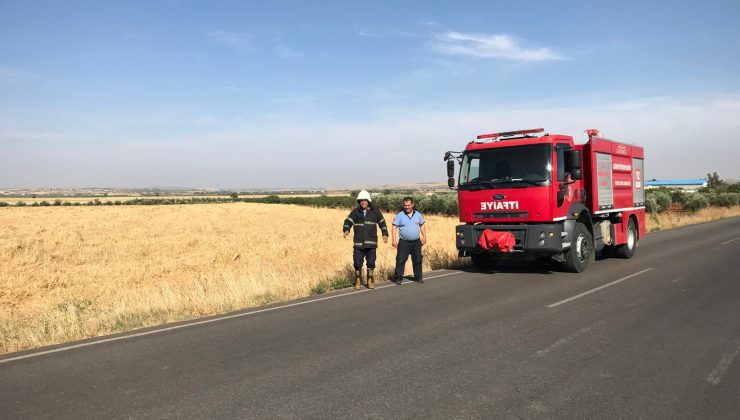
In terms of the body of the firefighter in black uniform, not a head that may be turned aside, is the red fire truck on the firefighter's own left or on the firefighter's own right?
on the firefighter's own left

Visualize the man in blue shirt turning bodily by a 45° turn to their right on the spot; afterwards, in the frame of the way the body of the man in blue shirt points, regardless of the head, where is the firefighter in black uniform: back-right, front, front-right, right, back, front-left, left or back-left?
front

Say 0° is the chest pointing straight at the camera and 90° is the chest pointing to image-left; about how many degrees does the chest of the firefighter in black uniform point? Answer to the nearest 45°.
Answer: approximately 0°

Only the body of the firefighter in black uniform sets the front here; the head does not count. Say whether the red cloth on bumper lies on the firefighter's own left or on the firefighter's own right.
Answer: on the firefighter's own left

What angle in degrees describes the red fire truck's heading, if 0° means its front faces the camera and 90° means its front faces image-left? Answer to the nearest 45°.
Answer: approximately 45°

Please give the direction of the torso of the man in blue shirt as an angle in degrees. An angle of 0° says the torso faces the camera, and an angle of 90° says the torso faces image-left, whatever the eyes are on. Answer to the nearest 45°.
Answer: approximately 0°
